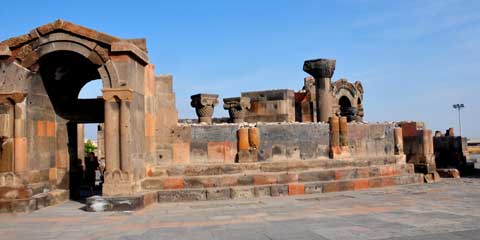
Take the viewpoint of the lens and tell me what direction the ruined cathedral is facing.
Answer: facing the viewer
